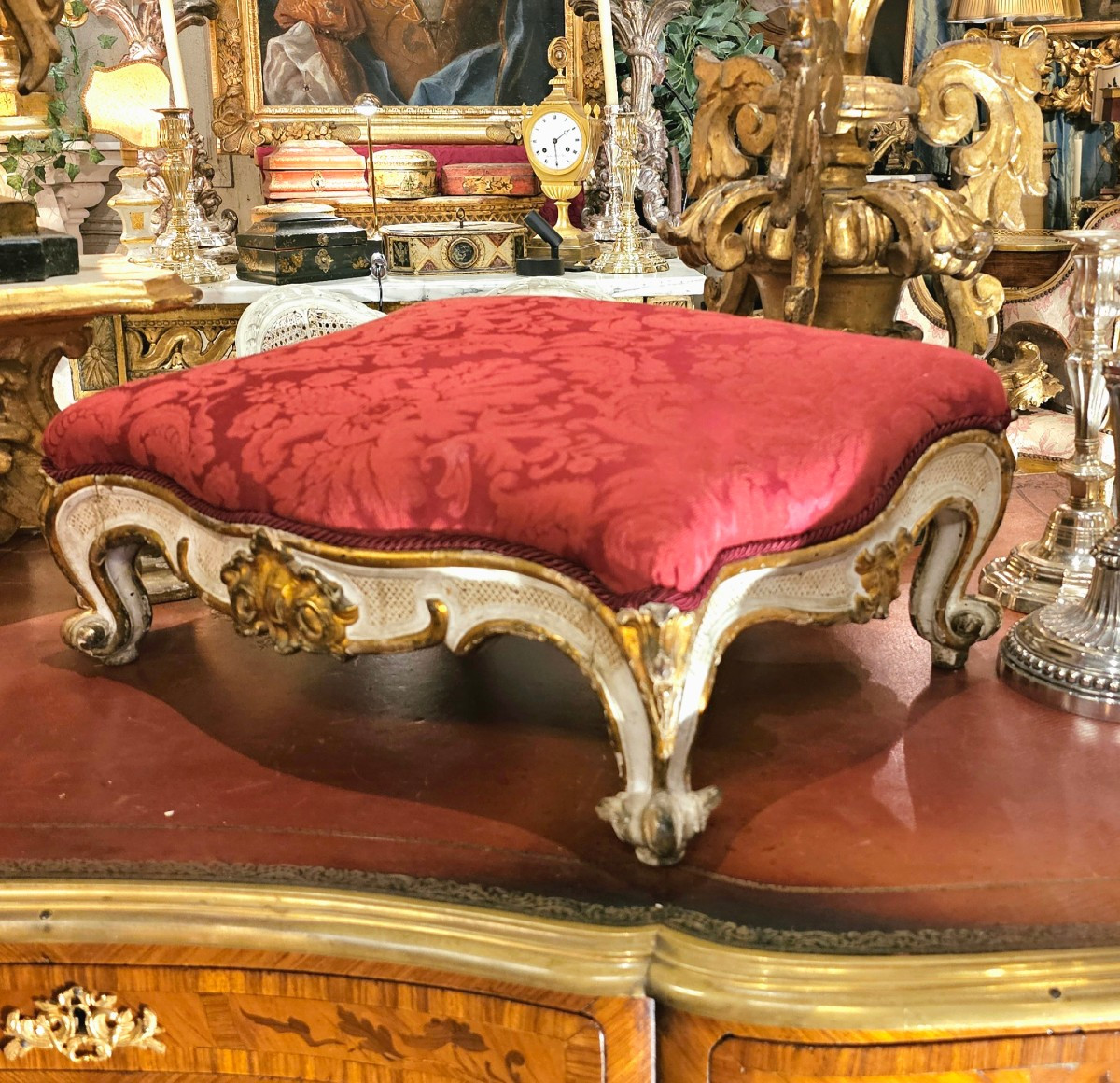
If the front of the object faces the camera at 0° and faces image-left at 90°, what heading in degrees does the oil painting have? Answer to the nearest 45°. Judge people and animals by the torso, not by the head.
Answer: approximately 0°

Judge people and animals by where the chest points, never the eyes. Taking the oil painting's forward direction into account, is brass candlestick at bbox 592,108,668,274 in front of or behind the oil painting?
in front

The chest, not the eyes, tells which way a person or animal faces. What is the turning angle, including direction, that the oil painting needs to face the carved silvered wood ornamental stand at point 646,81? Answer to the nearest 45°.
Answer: approximately 45° to its left

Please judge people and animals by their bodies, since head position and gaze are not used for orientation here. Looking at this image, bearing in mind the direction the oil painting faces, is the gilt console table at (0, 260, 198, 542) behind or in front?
in front

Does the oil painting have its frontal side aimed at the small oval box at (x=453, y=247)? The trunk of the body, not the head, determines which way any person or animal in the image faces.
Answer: yes

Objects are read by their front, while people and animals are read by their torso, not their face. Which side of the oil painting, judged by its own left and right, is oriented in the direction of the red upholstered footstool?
front

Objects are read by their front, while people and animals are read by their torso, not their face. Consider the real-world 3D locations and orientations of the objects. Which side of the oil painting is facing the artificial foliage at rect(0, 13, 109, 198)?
right
